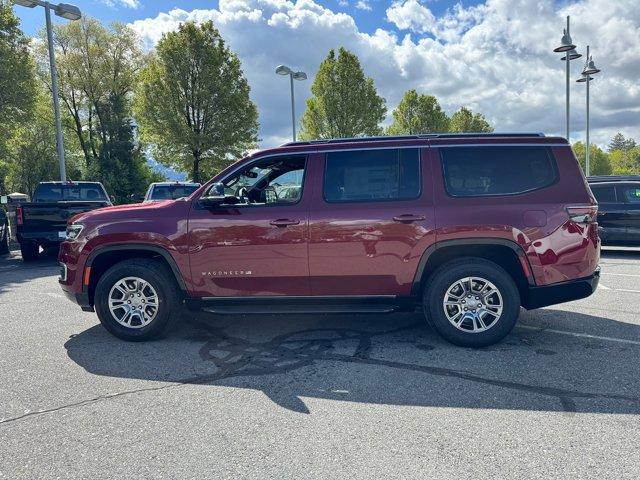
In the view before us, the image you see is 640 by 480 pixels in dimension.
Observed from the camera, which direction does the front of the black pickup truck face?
facing away from the viewer

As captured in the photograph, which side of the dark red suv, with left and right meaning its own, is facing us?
left

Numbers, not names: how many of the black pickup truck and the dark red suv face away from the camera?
1

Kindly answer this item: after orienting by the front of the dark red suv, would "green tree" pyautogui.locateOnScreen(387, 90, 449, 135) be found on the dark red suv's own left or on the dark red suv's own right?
on the dark red suv's own right

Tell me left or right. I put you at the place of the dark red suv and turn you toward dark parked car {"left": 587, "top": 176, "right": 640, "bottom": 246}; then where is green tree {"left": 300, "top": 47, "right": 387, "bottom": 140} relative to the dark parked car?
left
